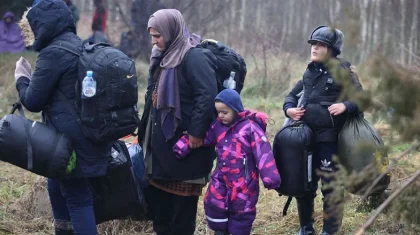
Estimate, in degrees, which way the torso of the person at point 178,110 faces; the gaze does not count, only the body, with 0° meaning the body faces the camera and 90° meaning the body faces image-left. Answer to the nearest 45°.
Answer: approximately 45°

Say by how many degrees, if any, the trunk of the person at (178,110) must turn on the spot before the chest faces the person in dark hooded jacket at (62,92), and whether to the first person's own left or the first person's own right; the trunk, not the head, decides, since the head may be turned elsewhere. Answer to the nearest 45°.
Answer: approximately 45° to the first person's own right

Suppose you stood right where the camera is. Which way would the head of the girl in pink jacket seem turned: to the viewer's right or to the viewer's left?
to the viewer's left

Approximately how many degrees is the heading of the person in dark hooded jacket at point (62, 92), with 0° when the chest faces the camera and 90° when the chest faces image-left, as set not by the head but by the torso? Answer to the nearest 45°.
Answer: approximately 90°

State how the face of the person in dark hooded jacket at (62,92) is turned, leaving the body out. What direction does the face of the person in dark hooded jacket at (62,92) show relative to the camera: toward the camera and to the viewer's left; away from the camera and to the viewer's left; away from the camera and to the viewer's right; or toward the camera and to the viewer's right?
away from the camera and to the viewer's left

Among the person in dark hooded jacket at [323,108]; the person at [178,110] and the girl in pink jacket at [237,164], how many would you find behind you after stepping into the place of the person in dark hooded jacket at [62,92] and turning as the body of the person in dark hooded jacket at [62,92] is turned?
3

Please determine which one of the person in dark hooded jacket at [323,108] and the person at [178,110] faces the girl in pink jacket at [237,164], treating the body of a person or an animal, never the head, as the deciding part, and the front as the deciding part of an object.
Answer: the person in dark hooded jacket

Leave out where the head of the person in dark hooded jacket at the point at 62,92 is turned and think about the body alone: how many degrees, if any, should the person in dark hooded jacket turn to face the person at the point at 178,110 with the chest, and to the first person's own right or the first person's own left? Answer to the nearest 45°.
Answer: approximately 180°
